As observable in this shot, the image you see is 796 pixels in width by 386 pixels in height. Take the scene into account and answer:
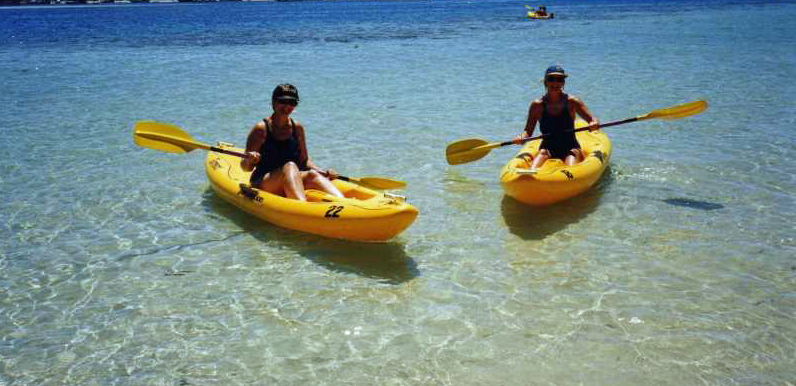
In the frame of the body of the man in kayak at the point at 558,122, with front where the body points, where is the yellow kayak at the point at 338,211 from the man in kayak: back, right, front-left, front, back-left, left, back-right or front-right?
front-right

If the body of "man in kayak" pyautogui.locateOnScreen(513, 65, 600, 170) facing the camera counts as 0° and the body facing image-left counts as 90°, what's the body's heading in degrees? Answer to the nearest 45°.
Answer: approximately 0°

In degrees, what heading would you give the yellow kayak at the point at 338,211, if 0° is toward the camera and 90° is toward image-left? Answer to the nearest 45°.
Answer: approximately 315°

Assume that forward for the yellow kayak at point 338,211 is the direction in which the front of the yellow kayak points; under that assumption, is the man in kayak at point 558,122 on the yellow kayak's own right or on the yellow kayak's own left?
on the yellow kayak's own left

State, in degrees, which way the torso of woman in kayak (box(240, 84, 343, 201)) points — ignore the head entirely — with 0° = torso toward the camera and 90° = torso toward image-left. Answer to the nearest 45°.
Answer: approximately 315°
